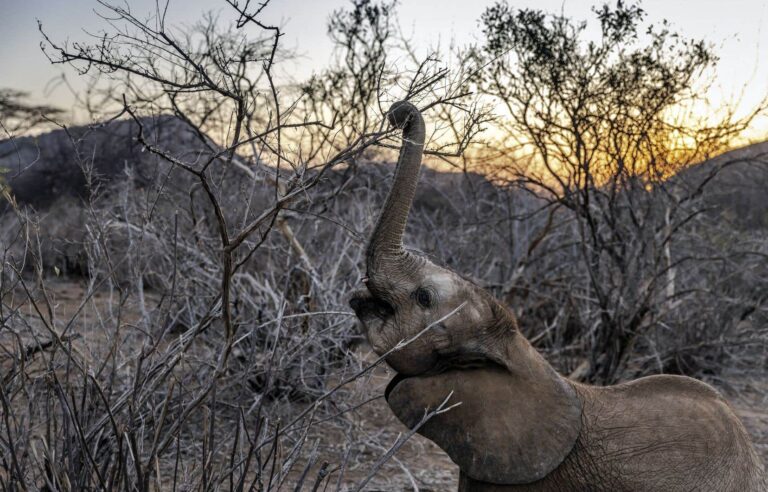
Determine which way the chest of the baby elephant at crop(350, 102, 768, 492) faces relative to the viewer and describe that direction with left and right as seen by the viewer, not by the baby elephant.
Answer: facing to the left of the viewer
